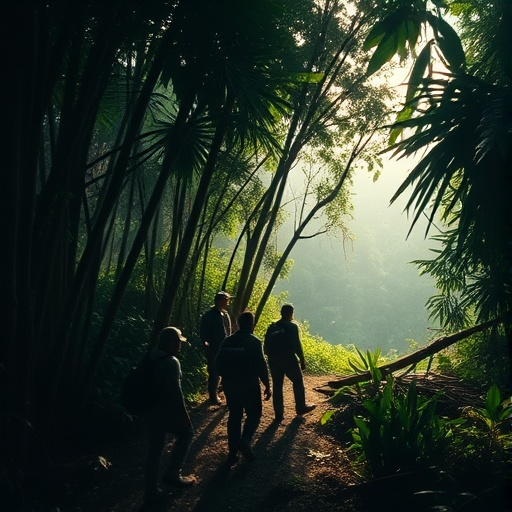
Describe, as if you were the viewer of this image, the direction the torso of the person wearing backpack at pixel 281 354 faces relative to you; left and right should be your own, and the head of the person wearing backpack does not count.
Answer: facing away from the viewer and to the right of the viewer

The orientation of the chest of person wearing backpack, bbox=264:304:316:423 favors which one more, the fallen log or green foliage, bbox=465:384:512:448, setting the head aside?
the fallen log

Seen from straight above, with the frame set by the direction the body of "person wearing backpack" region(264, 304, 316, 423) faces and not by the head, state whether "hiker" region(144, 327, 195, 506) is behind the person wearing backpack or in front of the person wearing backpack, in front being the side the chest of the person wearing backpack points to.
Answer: behind

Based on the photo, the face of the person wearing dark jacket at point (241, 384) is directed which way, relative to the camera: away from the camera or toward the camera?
away from the camera

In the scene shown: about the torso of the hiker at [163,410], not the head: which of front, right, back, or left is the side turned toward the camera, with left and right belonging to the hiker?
right
